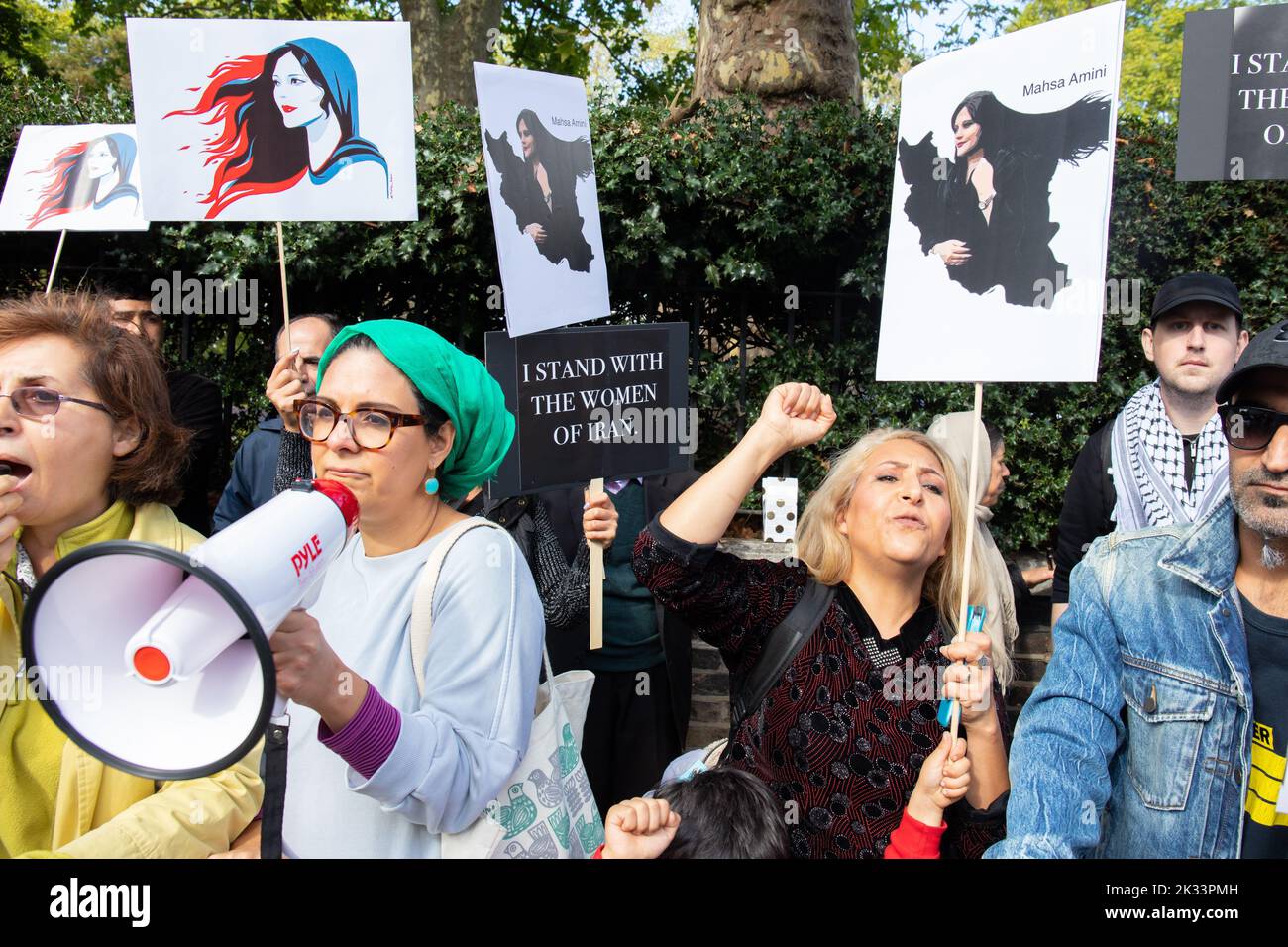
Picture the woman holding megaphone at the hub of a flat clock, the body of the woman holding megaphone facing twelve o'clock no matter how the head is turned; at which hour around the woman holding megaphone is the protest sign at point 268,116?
The protest sign is roughly at 4 o'clock from the woman holding megaphone.

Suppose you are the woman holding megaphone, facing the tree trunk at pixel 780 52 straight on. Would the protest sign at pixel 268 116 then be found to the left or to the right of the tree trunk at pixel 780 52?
left

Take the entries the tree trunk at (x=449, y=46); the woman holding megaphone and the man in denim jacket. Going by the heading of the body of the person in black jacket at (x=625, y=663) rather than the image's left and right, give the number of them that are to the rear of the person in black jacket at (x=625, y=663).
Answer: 1

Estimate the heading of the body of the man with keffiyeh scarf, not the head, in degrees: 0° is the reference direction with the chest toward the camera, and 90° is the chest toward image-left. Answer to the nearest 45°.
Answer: approximately 0°

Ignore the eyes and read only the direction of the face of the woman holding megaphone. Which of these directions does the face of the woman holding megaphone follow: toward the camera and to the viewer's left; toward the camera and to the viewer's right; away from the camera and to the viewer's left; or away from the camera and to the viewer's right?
toward the camera and to the viewer's left

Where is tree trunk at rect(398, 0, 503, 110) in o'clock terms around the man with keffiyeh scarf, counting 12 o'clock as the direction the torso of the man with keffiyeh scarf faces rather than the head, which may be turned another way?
The tree trunk is roughly at 4 o'clock from the man with keffiyeh scarf.

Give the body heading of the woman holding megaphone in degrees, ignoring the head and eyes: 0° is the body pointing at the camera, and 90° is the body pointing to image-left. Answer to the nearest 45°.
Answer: approximately 45°

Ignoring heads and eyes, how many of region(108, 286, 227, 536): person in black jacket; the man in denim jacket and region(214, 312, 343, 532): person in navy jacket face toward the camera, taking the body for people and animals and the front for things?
3

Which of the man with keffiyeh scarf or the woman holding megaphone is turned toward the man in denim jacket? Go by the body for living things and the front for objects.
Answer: the man with keffiyeh scarf

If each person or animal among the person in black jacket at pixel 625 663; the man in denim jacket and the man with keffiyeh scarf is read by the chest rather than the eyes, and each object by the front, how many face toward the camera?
3

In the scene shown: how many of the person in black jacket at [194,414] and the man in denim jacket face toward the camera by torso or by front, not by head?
2
